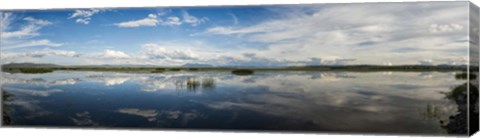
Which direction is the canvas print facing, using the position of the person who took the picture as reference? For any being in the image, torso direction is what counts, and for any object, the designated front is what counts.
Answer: facing the viewer and to the left of the viewer
